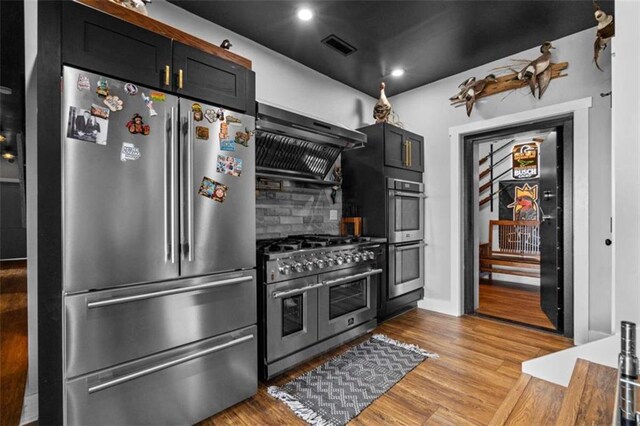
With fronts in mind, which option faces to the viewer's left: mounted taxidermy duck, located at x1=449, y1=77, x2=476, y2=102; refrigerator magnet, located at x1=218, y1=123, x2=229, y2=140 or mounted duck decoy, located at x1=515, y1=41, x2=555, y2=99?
mounted taxidermy duck, located at x1=449, y1=77, x2=476, y2=102

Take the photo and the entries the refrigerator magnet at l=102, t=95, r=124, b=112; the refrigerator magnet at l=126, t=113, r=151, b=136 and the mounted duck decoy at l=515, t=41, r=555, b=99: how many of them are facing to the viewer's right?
1

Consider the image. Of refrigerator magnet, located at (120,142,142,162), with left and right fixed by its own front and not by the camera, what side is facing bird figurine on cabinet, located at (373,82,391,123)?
left

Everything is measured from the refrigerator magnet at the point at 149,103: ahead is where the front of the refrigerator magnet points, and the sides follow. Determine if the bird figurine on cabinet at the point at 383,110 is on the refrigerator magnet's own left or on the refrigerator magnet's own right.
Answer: on the refrigerator magnet's own left

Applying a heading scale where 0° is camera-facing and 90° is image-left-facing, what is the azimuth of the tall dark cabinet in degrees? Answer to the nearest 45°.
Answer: approximately 315°

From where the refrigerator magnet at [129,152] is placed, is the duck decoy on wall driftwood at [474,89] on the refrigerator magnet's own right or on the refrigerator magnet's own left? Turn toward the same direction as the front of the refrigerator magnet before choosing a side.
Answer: on the refrigerator magnet's own left

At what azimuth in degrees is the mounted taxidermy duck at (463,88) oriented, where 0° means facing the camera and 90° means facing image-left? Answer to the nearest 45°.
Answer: approximately 90°

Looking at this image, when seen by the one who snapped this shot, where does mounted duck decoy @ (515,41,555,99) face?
facing to the right of the viewer

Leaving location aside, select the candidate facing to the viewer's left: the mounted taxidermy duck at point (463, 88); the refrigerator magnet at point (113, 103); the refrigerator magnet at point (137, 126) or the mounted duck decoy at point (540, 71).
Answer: the mounted taxidermy duck at point (463, 88)
